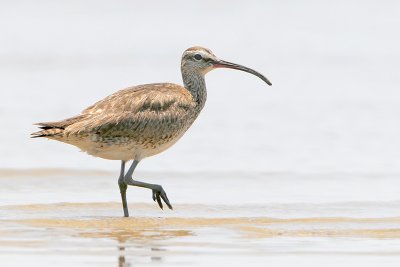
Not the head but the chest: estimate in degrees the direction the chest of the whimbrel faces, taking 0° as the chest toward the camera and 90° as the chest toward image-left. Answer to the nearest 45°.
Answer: approximately 270°
